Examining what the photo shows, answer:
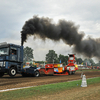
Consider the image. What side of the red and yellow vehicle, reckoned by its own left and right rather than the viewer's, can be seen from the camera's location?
left
